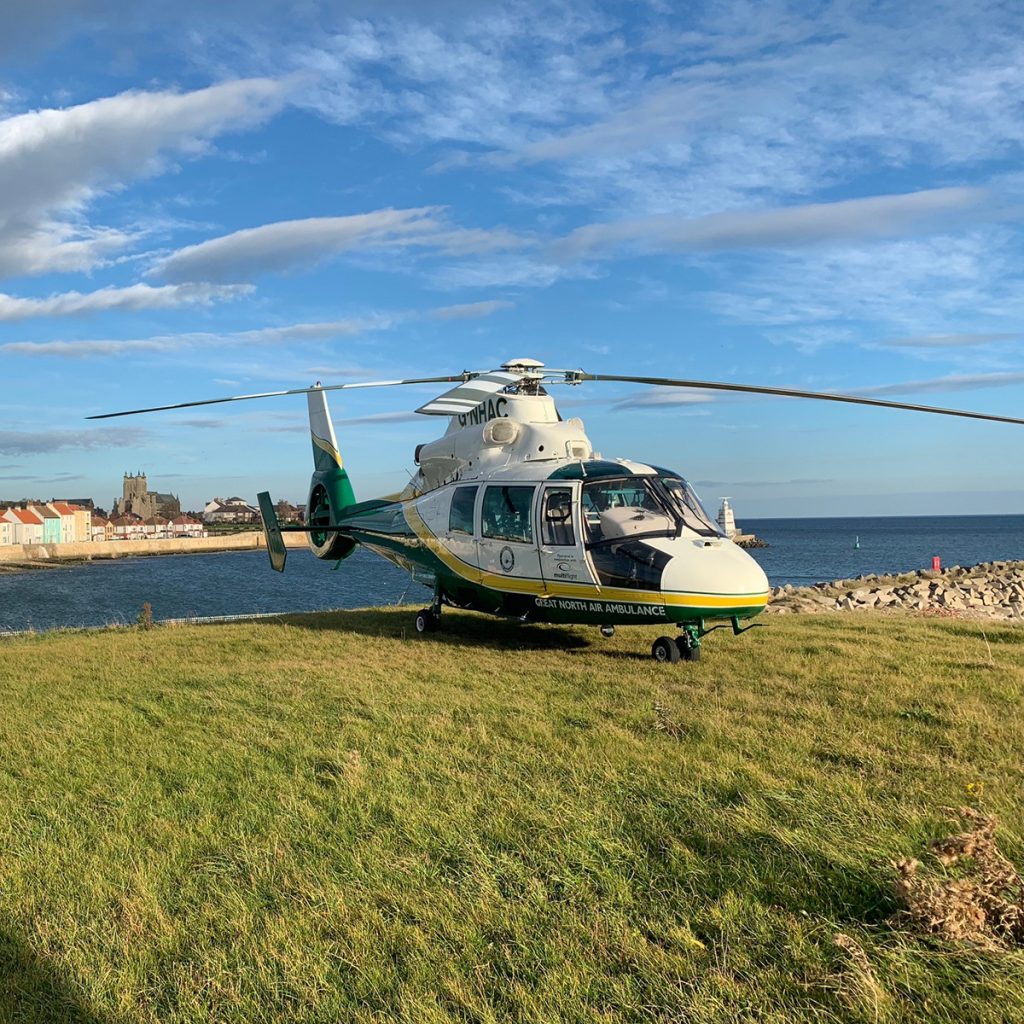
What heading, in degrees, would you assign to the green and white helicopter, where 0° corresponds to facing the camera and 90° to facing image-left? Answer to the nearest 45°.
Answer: approximately 315°

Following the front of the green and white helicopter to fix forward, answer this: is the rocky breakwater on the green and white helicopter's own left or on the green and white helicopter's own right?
on the green and white helicopter's own left
